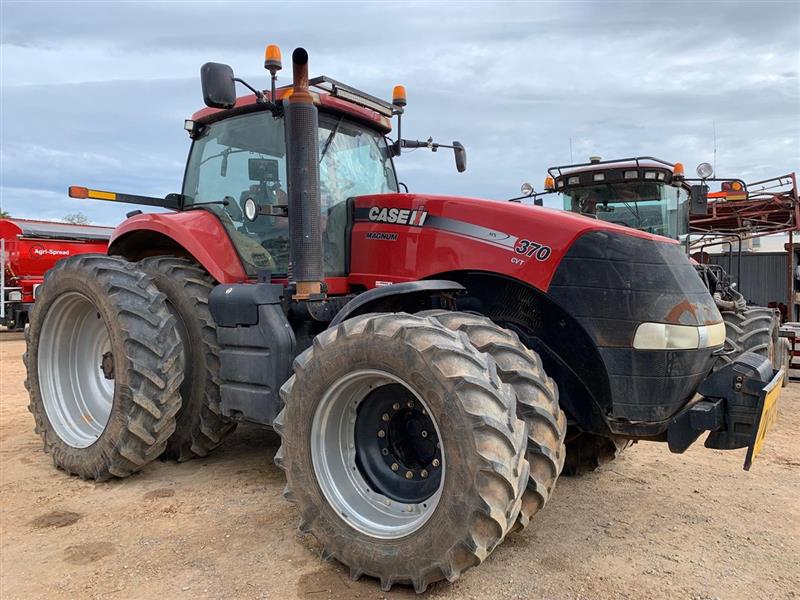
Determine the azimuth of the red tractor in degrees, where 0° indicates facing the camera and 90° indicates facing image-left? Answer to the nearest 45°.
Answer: approximately 315°
